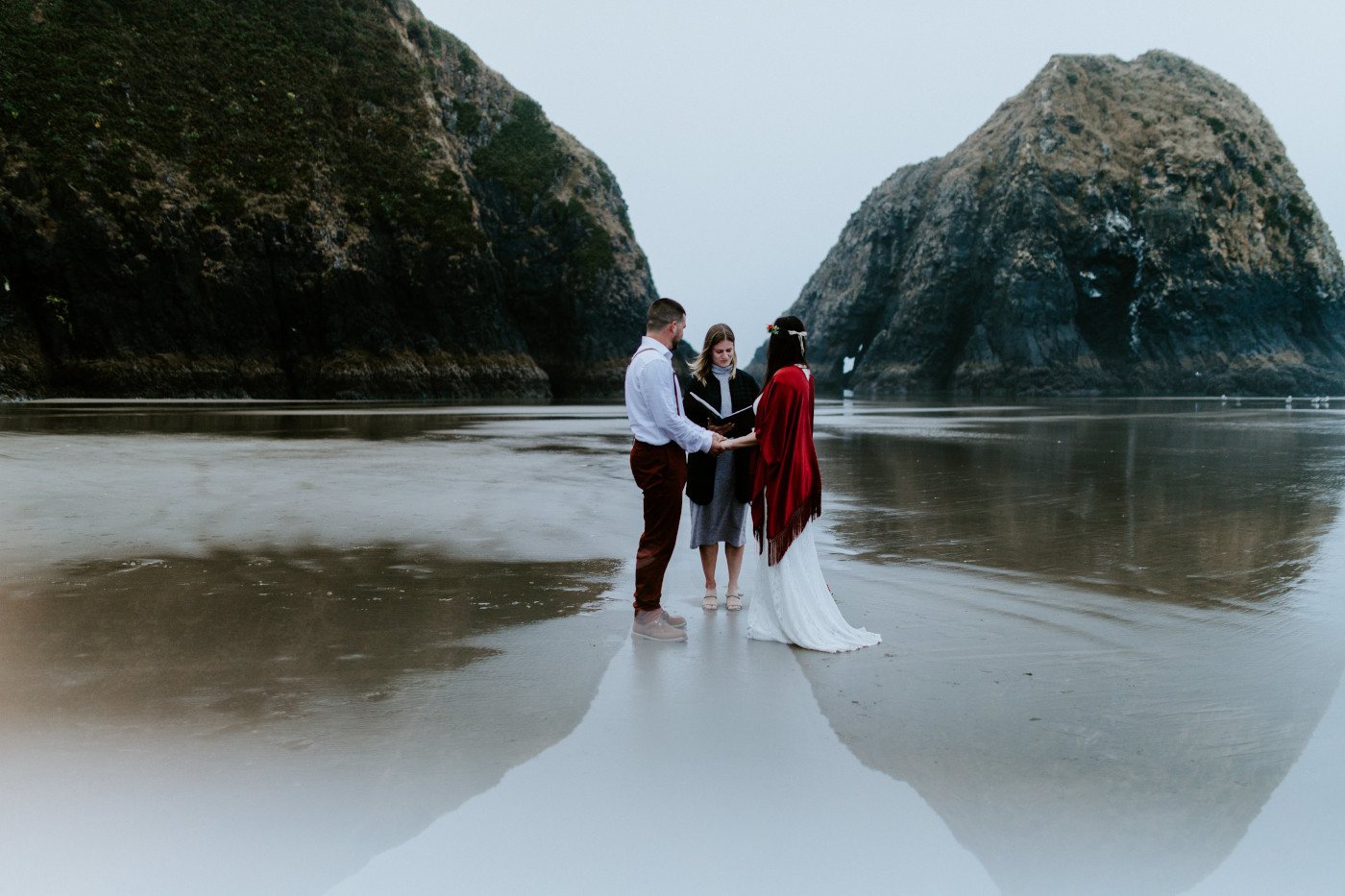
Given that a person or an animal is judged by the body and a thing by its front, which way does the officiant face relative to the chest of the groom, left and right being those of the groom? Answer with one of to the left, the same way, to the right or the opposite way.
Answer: to the right

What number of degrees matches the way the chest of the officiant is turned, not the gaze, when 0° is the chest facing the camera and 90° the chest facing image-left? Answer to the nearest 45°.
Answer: approximately 0°

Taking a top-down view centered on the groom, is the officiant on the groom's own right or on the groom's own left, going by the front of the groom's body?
on the groom's own left

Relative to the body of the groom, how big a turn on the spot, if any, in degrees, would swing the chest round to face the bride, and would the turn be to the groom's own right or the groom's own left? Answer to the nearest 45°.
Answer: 0° — they already face them

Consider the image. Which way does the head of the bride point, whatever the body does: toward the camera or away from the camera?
away from the camera

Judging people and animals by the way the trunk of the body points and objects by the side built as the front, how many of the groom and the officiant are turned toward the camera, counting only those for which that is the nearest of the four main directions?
1

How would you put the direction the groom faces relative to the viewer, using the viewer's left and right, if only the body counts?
facing to the right of the viewer

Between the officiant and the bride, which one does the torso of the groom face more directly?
the bride
